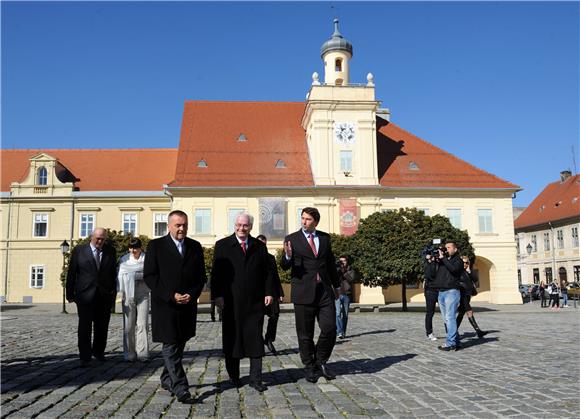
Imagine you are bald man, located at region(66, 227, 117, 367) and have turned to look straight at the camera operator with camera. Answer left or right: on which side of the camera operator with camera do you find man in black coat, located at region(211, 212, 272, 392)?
right

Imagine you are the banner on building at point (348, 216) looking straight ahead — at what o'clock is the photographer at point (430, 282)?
The photographer is roughly at 12 o'clock from the banner on building.

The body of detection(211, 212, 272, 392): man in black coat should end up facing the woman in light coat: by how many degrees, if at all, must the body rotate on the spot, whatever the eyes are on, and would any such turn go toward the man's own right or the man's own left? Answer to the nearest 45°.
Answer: approximately 135° to the man's own right

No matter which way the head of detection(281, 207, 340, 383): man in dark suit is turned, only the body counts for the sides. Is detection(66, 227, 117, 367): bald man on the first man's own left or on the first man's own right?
on the first man's own right

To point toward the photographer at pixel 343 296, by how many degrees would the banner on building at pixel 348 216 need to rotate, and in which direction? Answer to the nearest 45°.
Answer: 0° — it already faces them

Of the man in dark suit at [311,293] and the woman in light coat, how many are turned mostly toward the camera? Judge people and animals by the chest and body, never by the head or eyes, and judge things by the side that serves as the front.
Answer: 2

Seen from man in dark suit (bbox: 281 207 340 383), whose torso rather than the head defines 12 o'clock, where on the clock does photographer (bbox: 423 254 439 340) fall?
The photographer is roughly at 7 o'clock from the man in dark suit.

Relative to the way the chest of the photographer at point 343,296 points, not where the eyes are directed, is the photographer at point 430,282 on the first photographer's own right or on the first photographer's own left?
on the first photographer's own left

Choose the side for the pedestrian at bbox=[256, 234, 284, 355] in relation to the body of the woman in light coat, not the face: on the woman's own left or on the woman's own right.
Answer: on the woman's own left

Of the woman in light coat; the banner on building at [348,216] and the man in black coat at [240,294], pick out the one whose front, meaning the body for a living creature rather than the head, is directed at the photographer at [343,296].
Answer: the banner on building

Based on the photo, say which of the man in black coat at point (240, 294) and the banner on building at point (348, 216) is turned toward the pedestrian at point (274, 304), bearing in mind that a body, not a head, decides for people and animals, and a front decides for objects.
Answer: the banner on building

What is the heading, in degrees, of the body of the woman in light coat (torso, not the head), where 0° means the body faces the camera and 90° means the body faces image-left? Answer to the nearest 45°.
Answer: approximately 0°

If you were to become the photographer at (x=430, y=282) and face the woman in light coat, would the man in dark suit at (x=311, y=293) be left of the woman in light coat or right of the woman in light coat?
left
